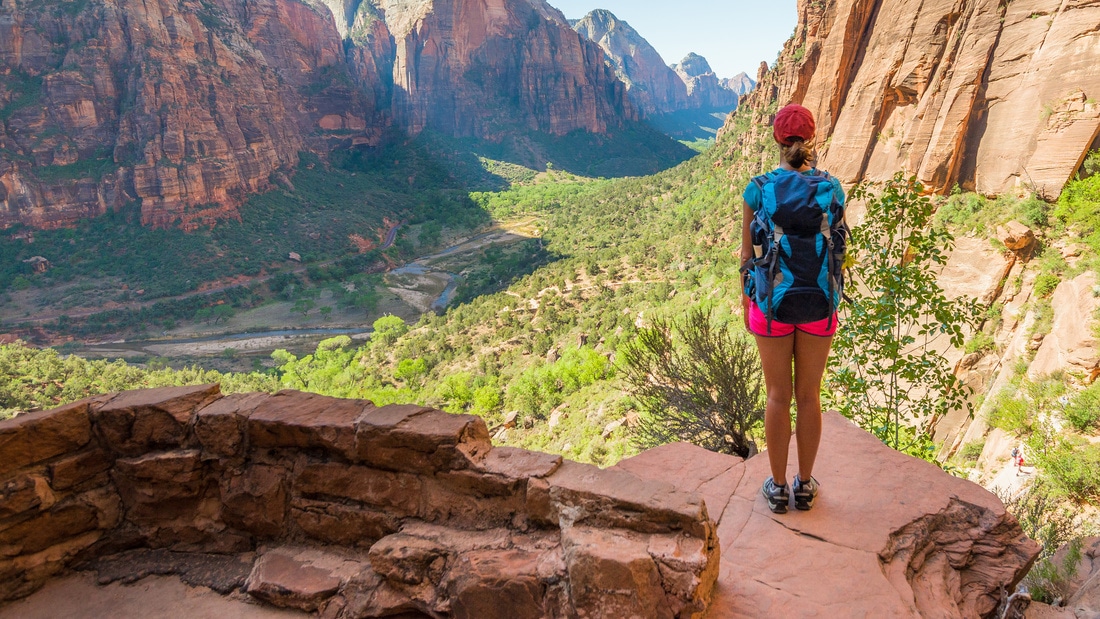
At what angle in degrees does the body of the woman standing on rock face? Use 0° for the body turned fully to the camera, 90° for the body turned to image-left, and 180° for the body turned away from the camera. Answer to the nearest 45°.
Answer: approximately 180°

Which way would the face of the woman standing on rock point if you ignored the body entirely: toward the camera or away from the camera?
away from the camera

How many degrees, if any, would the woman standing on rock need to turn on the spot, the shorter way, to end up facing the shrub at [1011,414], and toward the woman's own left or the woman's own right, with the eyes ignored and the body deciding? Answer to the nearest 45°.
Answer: approximately 45° to the woman's own right

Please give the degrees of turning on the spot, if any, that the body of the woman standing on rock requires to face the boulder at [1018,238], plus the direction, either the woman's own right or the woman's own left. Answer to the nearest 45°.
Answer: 0° — they already face it

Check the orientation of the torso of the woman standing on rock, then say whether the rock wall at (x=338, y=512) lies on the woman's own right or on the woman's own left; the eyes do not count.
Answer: on the woman's own left

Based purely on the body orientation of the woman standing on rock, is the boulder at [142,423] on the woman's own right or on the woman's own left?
on the woman's own left

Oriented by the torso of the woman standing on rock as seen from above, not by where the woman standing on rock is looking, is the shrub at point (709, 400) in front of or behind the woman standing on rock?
in front

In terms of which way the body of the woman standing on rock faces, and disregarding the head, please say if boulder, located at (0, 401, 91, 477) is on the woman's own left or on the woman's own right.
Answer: on the woman's own left

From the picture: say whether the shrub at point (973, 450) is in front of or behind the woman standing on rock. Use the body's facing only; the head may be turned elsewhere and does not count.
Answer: in front

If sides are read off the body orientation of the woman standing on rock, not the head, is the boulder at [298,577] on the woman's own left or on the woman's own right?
on the woman's own left
